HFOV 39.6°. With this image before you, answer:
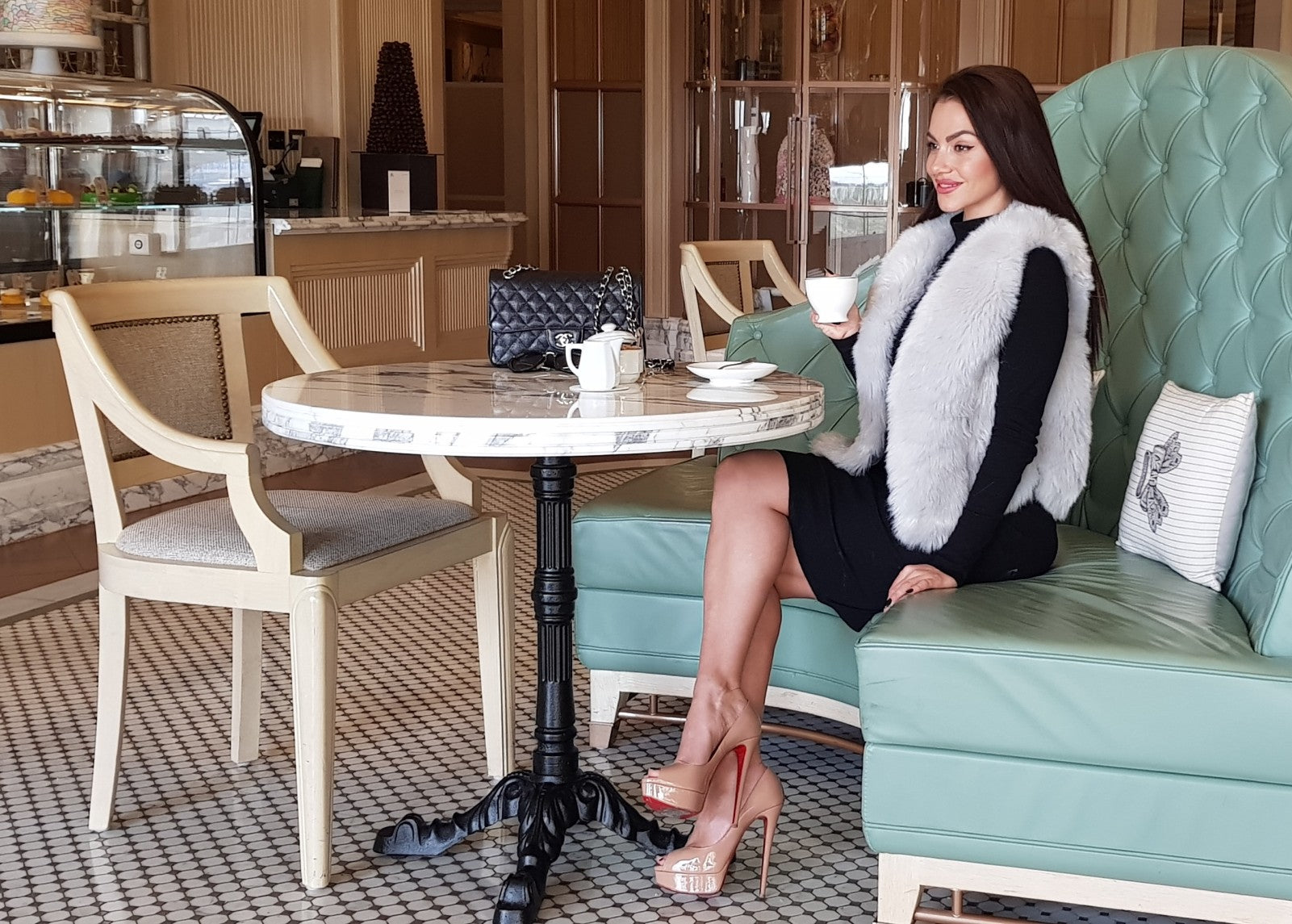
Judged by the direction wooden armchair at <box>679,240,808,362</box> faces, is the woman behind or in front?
in front

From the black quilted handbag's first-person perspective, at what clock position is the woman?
The woman is roughly at 10 o'clock from the black quilted handbag.

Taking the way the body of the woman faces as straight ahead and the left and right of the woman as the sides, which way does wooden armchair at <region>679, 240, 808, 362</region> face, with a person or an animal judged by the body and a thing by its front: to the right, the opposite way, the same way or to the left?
to the left

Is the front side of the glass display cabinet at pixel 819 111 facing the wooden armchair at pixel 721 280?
yes

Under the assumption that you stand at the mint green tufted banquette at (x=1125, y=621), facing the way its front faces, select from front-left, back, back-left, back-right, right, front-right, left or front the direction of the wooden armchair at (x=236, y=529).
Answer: front

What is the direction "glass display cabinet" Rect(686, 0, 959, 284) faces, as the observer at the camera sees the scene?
facing the viewer

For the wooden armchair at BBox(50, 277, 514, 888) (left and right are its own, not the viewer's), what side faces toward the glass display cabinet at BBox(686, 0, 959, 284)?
left

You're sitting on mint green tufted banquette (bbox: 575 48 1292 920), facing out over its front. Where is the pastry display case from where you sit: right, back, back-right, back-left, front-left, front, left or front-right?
front-right

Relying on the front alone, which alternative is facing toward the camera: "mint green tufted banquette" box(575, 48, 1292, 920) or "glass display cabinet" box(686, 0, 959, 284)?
the glass display cabinet

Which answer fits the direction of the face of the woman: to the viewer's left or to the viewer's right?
to the viewer's left

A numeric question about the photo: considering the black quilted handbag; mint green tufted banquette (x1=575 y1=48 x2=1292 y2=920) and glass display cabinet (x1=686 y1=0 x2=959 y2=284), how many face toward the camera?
2

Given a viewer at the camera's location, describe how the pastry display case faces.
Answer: facing the viewer and to the right of the viewer

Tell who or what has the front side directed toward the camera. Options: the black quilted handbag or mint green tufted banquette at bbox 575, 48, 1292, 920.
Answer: the black quilted handbag

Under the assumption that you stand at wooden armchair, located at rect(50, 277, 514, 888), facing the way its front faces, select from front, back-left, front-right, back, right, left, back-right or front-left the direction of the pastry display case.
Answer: back-left

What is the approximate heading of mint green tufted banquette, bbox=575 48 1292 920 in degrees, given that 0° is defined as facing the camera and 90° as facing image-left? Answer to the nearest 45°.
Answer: approximately 90°

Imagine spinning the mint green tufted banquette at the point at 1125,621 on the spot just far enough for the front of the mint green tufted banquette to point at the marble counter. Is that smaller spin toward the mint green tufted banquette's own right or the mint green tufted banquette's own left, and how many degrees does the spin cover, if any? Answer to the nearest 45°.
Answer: approximately 45° to the mint green tufted banquette's own right

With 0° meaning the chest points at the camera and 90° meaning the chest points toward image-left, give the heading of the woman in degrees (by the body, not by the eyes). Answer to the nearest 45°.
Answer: approximately 45°

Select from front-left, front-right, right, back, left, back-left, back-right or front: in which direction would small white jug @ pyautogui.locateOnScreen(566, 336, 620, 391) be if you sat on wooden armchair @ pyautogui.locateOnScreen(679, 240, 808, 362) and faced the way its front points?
front-right
